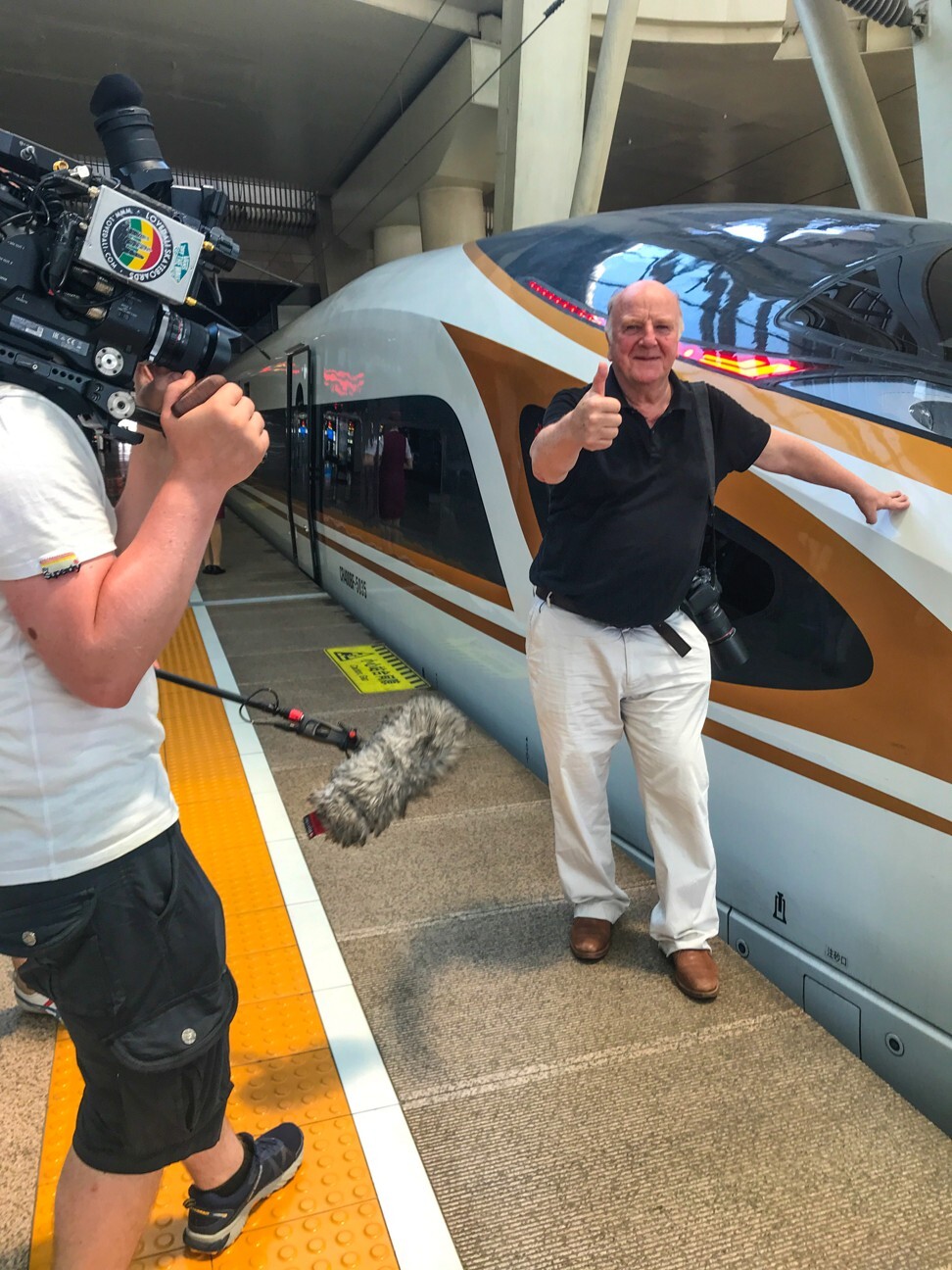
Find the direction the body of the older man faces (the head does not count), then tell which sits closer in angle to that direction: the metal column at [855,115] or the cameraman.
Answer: the cameraman

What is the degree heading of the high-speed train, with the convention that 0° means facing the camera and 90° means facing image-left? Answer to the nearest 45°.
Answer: approximately 315°

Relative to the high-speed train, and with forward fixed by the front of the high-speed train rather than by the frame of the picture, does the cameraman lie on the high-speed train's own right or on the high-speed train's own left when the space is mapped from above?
on the high-speed train's own right

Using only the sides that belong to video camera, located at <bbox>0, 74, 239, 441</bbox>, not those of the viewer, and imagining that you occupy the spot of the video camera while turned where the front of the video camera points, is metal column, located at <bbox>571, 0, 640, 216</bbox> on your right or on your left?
on your left

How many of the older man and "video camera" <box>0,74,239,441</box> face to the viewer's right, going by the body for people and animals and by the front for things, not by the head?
1

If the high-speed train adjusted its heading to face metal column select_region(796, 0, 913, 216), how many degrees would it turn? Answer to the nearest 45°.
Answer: approximately 135° to its left

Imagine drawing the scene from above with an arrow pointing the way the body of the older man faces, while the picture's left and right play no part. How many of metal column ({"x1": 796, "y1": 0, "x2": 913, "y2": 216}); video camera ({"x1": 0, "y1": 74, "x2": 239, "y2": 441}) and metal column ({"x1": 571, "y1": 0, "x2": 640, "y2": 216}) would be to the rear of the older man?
2

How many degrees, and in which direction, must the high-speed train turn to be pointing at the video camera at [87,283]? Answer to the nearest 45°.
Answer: approximately 90° to its right

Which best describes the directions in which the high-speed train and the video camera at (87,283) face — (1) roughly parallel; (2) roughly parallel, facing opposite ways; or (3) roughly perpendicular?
roughly perpendicular

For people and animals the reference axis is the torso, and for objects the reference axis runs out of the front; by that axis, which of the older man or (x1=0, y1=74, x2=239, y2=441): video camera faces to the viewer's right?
the video camera

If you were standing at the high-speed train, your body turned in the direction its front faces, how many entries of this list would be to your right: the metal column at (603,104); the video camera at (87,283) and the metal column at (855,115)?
1

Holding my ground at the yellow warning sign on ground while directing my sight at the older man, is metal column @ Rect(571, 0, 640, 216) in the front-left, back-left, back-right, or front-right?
back-left

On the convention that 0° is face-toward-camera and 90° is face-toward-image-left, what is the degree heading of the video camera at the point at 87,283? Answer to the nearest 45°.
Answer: approximately 270°

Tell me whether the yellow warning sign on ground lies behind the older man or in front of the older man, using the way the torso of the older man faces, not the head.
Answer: behind
